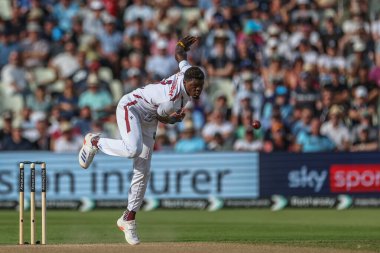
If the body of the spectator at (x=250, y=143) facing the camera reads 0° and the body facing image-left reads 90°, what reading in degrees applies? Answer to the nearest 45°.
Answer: approximately 0°

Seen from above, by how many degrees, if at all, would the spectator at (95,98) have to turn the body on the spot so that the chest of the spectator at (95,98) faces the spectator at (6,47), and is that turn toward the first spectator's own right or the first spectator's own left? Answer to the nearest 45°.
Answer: approximately 135° to the first spectator's own right

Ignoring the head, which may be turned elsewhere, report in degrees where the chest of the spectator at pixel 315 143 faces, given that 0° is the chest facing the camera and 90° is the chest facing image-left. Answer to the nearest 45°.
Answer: approximately 0°

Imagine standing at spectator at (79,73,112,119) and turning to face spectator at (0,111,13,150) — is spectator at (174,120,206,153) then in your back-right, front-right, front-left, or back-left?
back-left
